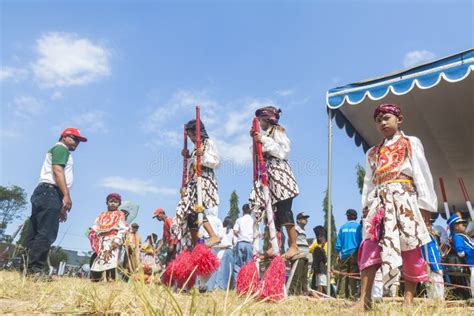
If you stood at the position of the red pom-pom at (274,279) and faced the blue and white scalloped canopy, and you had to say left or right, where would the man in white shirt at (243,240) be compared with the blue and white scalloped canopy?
left

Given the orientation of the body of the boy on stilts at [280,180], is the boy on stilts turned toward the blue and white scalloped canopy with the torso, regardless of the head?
no

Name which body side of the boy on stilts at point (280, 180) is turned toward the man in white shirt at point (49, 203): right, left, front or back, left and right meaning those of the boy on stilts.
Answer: front

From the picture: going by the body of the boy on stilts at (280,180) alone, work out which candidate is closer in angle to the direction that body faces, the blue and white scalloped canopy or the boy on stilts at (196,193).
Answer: the boy on stilts

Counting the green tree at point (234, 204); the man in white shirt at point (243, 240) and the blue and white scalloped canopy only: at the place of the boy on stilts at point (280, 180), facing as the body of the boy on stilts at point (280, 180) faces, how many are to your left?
0

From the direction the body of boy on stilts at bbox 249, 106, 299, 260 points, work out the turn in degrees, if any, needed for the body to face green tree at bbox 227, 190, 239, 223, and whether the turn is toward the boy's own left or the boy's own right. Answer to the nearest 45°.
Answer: approximately 90° to the boy's own right

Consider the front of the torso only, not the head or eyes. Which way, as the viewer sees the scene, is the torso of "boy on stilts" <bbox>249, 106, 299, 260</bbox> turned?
to the viewer's left

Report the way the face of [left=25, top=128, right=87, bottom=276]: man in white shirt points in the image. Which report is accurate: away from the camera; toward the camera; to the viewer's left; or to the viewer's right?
to the viewer's right
